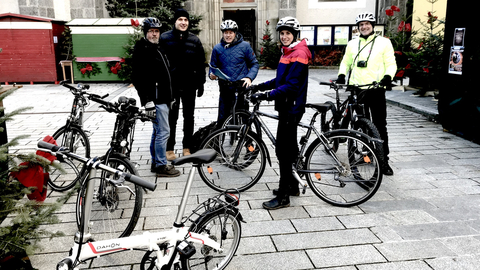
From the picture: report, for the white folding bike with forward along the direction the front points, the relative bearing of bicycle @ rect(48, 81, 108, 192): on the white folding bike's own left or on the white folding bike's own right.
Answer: on the white folding bike's own right

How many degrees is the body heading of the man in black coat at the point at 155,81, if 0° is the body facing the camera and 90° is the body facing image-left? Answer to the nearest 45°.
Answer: approximately 315°

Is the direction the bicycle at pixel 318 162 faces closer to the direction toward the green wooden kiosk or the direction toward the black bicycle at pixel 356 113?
the green wooden kiosk

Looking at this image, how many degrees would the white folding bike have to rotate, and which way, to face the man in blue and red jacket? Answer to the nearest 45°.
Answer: approximately 180°

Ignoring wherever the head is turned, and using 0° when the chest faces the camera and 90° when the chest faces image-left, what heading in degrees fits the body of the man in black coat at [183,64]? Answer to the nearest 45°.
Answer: approximately 0°

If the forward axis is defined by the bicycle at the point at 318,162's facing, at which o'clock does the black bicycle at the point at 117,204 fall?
The black bicycle is roughly at 11 o'clock from the bicycle.
